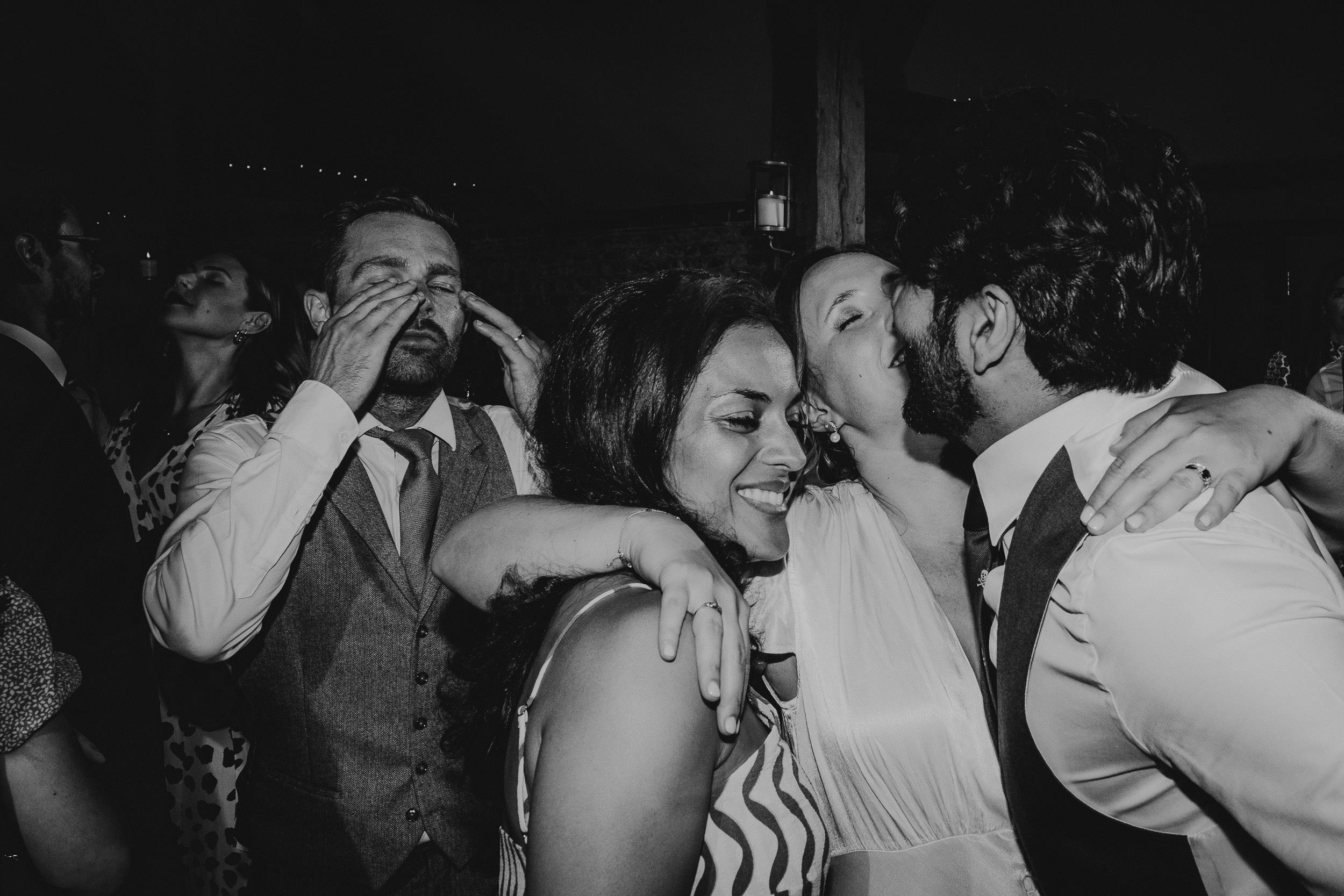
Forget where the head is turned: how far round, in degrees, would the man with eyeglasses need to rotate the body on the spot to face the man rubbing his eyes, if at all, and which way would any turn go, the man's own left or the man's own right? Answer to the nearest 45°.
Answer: approximately 45° to the man's own right

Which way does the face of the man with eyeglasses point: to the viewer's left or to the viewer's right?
to the viewer's right

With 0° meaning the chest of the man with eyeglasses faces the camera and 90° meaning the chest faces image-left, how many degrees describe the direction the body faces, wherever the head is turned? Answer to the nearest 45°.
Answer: approximately 270°

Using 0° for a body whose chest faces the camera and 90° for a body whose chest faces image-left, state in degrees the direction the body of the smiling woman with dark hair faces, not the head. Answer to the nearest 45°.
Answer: approximately 270°

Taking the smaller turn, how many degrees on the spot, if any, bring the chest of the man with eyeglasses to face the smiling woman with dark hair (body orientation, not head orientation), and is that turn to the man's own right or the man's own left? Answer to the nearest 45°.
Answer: approximately 90° to the man's own right

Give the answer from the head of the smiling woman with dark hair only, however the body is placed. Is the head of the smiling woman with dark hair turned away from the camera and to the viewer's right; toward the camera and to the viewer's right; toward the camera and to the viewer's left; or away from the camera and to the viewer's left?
toward the camera and to the viewer's right

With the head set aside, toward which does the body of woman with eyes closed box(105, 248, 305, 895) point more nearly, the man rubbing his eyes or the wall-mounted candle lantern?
the man rubbing his eyes

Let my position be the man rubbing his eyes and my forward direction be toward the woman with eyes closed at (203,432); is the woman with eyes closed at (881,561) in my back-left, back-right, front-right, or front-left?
back-right
